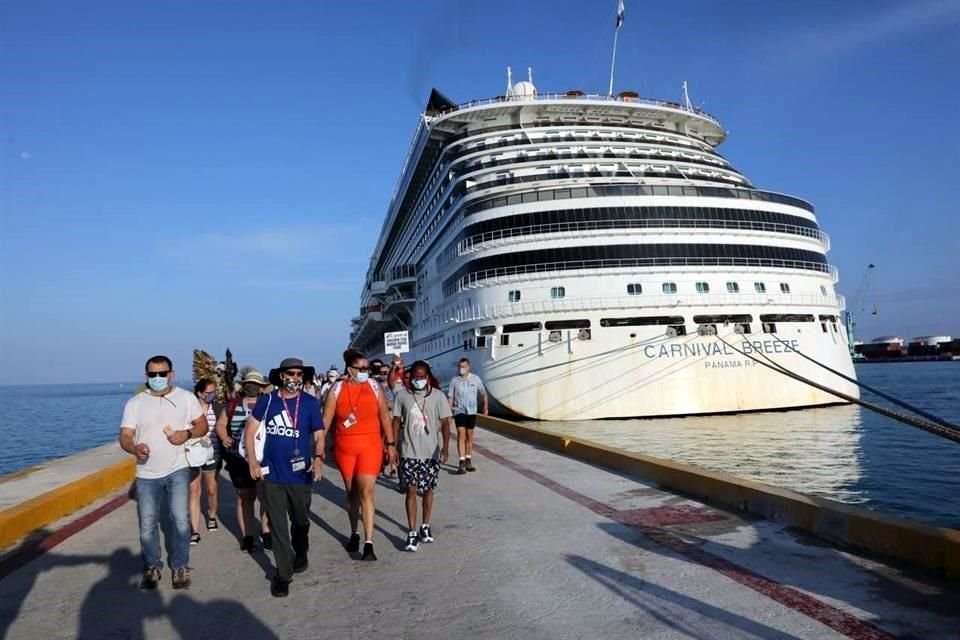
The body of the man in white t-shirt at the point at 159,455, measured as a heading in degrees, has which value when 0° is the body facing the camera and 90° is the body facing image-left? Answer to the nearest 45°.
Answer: approximately 0°

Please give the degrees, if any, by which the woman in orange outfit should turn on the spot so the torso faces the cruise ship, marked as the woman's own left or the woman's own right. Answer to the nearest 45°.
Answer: approximately 135° to the woman's own left

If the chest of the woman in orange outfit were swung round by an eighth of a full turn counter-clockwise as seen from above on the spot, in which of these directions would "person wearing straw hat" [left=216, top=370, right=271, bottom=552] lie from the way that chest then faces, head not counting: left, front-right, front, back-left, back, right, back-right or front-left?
back

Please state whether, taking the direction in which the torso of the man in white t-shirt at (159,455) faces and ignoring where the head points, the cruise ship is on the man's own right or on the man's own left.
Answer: on the man's own left

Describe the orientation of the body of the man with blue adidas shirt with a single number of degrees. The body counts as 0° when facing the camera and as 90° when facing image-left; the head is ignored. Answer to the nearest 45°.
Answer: approximately 0°

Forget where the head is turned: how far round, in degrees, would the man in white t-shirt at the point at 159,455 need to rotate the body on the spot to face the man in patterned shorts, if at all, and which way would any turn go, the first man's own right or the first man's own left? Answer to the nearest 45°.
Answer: approximately 90° to the first man's own left
